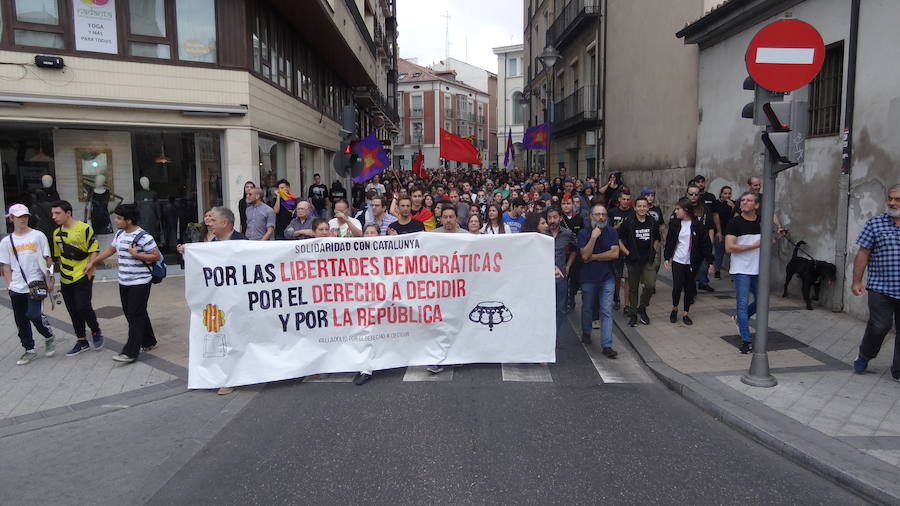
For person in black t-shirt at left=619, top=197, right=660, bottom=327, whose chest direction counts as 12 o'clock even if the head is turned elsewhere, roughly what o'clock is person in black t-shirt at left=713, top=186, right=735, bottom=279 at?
person in black t-shirt at left=713, top=186, right=735, bottom=279 is roughly at 7 o'clock from person in black t-shirt at left=619, top=197, right=660, bottom=327.

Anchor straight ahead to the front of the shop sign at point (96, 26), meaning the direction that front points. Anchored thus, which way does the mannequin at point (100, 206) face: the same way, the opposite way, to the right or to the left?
the same way

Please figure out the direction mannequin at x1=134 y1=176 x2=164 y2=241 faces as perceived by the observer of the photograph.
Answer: facing the viewer

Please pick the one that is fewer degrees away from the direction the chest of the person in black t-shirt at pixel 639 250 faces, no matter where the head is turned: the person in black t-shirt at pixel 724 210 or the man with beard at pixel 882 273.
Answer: the man with beard

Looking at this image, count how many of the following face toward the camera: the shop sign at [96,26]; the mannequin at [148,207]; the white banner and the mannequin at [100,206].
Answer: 4

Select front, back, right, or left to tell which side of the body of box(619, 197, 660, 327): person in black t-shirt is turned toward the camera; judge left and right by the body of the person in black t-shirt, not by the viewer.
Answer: front

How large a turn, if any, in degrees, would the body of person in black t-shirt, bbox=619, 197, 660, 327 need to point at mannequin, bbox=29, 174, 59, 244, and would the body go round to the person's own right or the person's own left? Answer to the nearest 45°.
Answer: approximately 90° to the person's own right

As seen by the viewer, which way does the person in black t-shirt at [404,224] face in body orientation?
toward the camera

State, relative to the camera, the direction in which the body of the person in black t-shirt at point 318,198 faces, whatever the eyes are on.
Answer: toward the camera

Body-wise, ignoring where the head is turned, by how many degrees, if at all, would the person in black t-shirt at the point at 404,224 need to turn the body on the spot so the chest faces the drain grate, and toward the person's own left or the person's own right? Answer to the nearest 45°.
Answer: approximately 90° to the person's own left

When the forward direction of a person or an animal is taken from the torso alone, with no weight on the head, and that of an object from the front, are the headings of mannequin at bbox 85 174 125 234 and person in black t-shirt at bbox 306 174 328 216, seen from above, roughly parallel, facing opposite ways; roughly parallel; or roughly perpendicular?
roughly parallel

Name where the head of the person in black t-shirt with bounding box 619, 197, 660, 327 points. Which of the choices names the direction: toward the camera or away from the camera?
toward the camera

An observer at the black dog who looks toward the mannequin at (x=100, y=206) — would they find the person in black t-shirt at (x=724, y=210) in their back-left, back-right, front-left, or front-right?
front-right

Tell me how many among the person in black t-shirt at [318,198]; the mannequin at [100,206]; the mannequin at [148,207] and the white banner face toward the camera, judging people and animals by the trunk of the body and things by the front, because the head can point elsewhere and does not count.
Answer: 4
